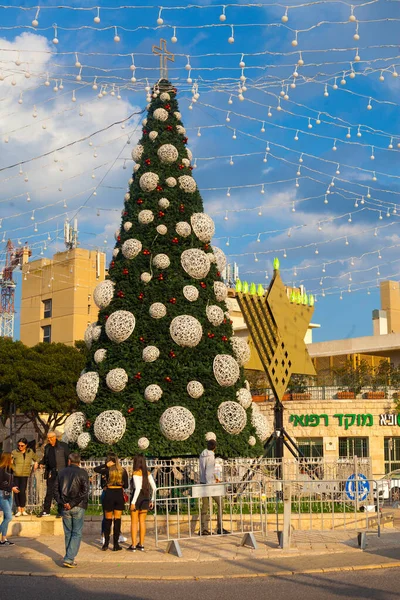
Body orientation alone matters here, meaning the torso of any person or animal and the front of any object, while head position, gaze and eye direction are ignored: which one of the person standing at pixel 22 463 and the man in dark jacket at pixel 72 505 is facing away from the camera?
the man in dark jacket

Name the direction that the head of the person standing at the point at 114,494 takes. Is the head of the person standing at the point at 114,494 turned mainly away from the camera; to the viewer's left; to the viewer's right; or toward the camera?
away from the camera

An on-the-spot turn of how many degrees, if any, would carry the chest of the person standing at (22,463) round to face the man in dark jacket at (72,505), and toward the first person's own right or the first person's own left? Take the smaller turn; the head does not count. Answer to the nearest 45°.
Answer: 0° — they already face them

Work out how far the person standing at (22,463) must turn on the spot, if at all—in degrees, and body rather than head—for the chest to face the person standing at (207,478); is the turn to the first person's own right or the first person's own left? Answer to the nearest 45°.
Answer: approximately 45° to the first person's own left

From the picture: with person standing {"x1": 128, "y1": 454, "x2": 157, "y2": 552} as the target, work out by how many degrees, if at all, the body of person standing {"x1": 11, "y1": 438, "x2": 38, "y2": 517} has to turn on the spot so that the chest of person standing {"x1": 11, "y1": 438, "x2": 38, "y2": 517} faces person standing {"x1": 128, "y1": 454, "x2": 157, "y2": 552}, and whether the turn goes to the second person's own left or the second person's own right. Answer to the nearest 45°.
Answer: approximately 45° to the second person's own left

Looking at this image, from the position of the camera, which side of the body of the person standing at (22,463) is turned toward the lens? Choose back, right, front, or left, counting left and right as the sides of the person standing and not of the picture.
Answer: front

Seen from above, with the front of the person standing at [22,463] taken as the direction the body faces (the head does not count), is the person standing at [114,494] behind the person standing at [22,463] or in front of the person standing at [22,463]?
in front

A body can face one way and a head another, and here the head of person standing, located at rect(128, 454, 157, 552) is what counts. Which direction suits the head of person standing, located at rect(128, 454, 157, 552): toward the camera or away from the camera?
away from the camera

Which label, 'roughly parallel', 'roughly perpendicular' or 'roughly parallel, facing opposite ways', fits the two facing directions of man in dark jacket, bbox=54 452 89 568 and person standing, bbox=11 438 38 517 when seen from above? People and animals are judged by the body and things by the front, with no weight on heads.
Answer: roughly parallel, facing opposite ways

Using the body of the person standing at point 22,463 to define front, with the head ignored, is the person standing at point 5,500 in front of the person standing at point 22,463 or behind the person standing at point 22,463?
in front

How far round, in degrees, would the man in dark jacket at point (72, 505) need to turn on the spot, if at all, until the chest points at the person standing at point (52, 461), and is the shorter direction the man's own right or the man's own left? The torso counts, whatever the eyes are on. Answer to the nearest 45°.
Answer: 0° — they already face them
